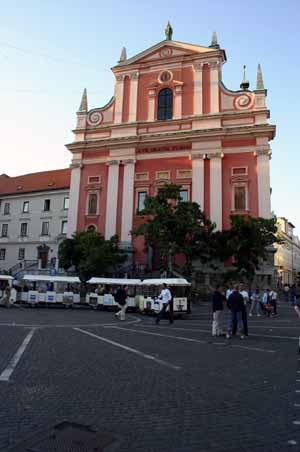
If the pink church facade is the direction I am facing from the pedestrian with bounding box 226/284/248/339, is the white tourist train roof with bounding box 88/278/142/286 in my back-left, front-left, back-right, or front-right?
front-left

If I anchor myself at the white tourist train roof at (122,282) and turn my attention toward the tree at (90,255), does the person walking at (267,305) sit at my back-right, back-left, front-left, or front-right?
back-right

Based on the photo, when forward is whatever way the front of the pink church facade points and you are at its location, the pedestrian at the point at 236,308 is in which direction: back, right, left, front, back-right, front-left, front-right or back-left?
front

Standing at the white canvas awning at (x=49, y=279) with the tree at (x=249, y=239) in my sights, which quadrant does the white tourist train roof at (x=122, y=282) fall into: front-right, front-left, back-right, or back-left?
front-right

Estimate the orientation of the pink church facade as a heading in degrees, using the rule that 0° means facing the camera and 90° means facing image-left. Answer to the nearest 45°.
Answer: approximately 0°

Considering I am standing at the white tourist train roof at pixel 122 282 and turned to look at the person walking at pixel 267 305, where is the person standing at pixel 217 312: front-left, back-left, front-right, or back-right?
front-right

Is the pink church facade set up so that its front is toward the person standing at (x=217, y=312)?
yes

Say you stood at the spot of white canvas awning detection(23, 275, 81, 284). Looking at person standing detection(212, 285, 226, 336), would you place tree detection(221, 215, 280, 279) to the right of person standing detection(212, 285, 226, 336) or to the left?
left

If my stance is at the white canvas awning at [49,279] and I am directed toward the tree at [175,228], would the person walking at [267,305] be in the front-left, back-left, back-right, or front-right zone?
front-right
